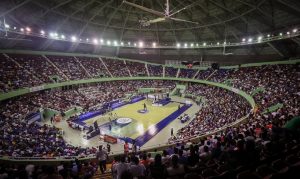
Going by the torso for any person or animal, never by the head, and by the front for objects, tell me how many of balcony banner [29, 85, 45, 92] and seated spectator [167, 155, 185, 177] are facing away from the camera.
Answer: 1

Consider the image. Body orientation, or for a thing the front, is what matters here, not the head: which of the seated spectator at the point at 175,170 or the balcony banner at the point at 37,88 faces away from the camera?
the seated spectator

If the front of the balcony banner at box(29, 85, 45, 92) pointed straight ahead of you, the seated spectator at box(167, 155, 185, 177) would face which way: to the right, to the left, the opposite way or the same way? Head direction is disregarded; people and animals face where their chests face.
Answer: to the left

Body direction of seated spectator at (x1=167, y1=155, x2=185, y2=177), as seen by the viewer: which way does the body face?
away from the camera

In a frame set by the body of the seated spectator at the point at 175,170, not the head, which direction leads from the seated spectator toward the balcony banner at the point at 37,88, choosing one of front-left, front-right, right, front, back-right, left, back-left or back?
front-left

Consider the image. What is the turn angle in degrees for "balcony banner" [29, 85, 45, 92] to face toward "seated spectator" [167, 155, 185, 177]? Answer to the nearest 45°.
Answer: approximately 45° to its right
